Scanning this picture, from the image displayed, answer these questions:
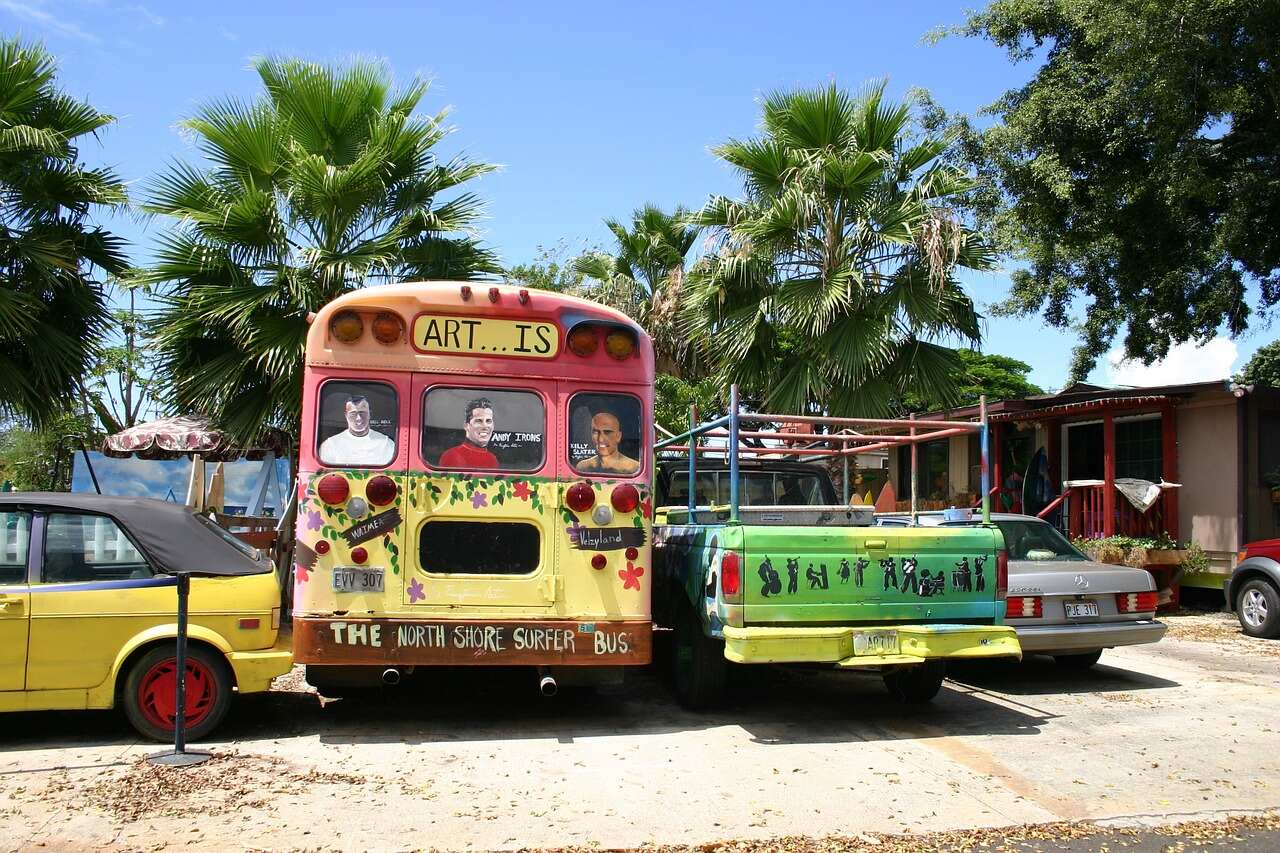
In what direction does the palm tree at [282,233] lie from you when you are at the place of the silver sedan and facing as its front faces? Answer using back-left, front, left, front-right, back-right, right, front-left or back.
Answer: front-left

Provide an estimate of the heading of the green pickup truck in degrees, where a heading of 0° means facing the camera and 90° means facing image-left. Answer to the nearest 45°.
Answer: approximately 135°

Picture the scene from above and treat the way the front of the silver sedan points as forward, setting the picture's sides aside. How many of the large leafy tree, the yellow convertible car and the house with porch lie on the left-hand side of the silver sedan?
1

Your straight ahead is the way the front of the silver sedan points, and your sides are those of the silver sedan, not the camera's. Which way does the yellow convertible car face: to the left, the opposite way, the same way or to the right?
to the left

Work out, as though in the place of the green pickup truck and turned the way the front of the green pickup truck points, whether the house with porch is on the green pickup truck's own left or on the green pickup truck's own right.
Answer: on the green pickup truck's own right

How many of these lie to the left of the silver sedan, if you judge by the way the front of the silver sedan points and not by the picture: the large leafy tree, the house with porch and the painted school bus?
1

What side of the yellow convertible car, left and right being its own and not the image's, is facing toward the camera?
left

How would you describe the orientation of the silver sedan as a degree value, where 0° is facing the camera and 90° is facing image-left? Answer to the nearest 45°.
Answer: approximately 135°

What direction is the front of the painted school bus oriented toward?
away from the camera

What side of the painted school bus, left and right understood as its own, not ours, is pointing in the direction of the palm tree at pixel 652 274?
front

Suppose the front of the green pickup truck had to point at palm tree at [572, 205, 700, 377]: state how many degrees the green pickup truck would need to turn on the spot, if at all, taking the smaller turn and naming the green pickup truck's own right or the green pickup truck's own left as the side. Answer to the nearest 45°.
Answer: approximately 45° to the green pickup truck's own right

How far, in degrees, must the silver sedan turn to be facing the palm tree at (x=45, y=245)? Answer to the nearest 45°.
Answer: approximately 45° to its left
